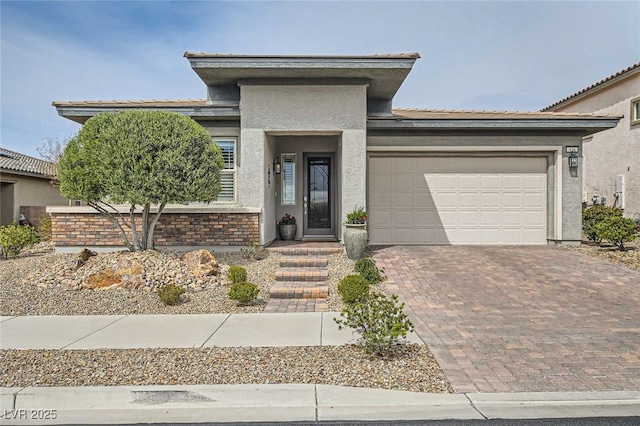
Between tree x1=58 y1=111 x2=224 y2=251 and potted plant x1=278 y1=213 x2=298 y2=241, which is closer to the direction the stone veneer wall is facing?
the tree

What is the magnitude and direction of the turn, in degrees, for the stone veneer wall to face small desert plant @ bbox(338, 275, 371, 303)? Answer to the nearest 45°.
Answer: approximately 45° to its left

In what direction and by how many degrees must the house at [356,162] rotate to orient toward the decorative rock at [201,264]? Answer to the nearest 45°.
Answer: approximately 45° to its right

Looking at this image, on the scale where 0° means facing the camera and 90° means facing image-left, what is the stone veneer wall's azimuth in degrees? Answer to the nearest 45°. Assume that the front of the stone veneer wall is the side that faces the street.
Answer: approximately 0°

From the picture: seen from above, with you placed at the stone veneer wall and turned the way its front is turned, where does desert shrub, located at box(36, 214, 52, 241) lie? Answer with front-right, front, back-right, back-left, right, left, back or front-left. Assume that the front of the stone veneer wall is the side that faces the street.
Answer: back-right

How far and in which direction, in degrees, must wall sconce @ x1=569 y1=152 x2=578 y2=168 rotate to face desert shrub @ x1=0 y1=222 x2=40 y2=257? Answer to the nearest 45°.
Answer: approximately 45° to its right

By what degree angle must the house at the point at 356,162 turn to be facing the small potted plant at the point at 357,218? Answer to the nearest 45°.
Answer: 0° — it already faces it

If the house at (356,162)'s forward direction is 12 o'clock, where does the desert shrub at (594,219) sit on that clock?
The desert shrub is roughly at 9 o'clock from the house.

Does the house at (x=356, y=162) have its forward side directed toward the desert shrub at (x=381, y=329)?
yes

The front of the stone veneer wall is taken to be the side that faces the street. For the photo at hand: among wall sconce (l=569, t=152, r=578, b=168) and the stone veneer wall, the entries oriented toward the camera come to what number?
2

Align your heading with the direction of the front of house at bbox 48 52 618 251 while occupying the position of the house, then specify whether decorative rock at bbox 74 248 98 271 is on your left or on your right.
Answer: on your right

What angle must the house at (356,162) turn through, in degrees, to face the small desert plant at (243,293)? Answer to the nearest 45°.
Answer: approximately 45° to its right
